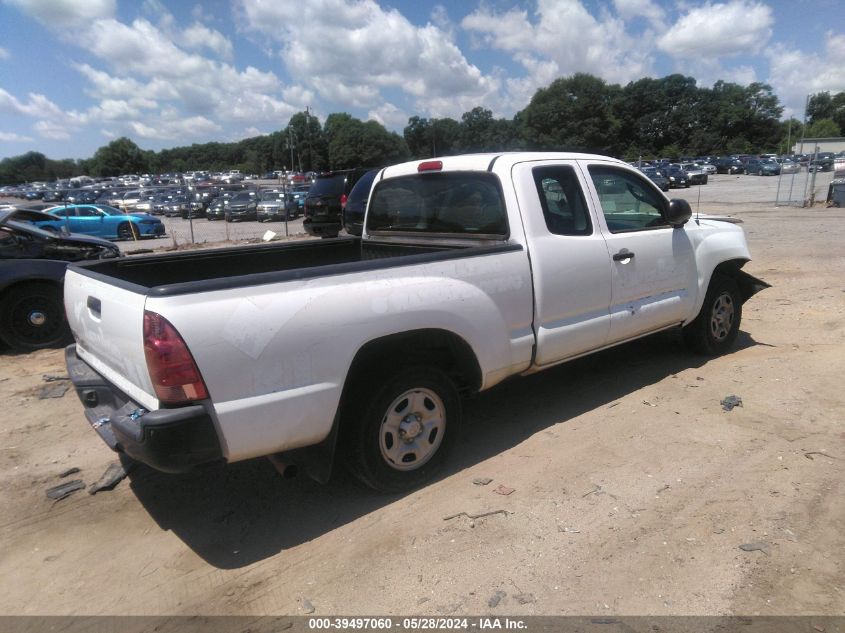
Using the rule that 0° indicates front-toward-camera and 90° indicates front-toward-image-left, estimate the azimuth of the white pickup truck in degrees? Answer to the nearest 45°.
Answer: approximately 225°

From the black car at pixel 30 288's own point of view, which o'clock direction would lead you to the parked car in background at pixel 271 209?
The parked car in background is roughly at 10 o'clock from the black car.

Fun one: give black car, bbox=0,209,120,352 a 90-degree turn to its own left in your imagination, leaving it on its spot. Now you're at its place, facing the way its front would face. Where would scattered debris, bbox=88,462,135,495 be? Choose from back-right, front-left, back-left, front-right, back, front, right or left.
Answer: back

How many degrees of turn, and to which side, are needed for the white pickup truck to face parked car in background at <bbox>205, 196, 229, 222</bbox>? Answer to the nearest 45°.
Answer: approximately 45° to its left

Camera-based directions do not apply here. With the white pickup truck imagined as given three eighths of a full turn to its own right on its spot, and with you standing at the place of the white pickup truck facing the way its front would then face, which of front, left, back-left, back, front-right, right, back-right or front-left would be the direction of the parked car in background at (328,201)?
back

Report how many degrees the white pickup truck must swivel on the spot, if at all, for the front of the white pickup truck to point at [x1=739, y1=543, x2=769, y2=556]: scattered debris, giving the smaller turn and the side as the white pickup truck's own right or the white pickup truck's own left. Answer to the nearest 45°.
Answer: approximately 90° to the white pickup truck's own right

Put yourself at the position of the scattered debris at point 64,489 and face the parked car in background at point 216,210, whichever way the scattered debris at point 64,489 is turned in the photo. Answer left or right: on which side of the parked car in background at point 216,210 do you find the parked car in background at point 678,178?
right

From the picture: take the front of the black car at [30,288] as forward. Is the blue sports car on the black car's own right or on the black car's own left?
on the black car's own left

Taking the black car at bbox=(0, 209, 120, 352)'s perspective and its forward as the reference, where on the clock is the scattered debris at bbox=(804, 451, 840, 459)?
The scattered debris is roughly at 2 o'clock from the black car.

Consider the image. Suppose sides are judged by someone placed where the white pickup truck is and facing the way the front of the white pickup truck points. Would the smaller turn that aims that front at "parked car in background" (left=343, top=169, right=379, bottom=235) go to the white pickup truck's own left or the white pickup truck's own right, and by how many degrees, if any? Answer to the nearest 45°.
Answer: approximately 45° to the white pickup truck's own left

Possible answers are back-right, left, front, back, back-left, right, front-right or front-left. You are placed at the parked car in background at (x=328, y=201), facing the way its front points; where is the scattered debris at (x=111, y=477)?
back-right

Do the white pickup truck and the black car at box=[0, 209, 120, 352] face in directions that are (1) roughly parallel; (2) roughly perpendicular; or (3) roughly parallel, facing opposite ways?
roughly parallel

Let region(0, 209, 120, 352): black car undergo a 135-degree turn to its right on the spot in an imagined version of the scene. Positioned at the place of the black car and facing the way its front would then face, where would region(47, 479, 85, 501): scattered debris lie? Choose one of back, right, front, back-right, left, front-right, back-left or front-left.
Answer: front-left

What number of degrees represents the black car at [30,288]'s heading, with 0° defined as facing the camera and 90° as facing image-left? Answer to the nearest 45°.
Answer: approximately 270°

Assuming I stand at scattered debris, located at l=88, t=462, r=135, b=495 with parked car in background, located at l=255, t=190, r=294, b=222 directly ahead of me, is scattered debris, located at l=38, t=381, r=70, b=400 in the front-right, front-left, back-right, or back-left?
front-left
